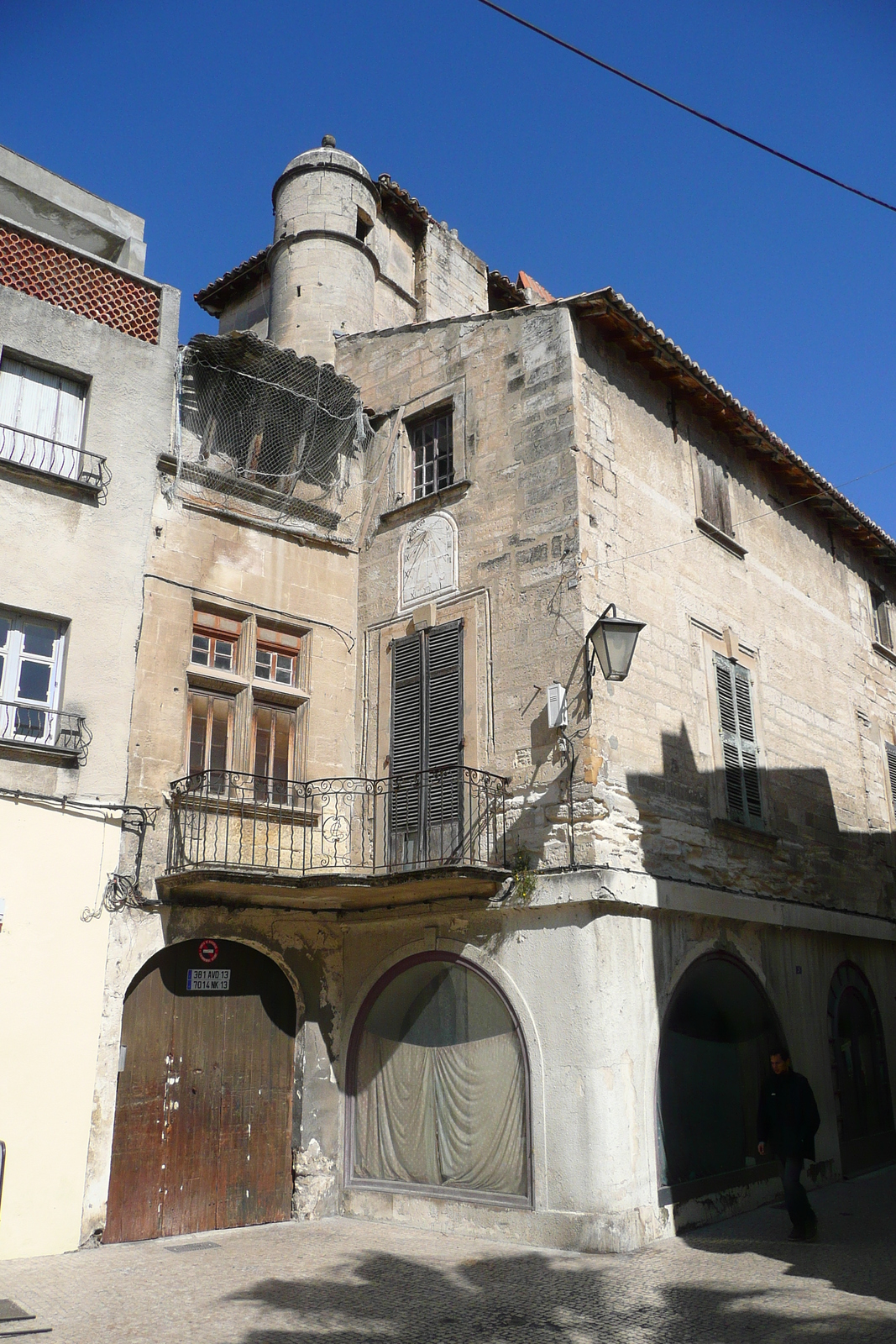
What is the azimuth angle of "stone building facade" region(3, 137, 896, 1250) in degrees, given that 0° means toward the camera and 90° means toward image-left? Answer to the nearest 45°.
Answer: approximately 0°

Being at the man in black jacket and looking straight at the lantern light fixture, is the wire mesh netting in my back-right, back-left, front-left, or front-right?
front-right
